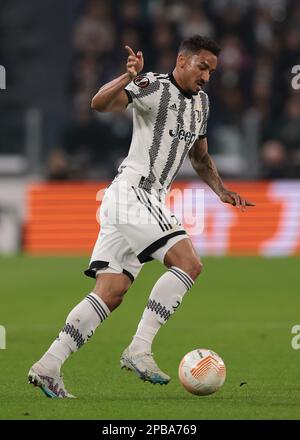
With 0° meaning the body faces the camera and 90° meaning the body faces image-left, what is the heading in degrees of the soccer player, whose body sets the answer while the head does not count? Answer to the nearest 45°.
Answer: approximately 315°

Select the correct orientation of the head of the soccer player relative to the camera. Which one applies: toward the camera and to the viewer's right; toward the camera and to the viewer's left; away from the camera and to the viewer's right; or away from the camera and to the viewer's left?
toward the camera and to the viewer's right
